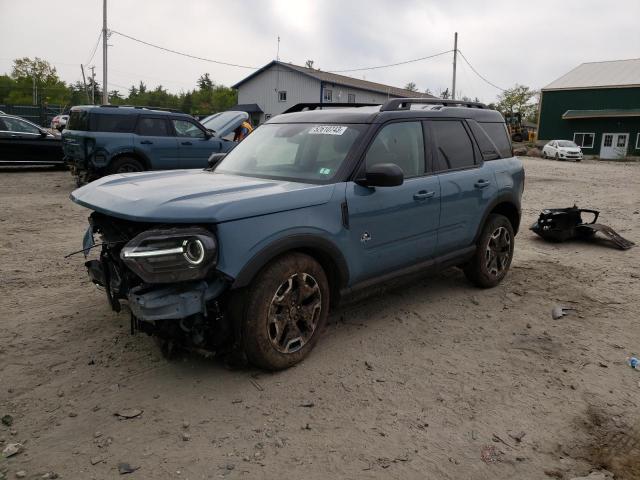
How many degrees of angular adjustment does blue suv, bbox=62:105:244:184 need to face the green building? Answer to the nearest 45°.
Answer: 0° — it already faces it

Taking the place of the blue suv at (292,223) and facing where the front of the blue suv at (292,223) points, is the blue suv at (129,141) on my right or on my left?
on my right

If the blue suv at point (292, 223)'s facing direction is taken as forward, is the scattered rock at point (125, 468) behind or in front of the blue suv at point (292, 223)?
in front

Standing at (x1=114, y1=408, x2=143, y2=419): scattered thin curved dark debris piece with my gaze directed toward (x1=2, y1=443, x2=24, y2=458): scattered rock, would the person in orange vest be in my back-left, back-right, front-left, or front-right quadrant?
back-right

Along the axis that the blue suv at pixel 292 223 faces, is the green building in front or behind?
behind

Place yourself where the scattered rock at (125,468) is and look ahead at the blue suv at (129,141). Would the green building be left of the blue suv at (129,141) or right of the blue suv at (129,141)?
right

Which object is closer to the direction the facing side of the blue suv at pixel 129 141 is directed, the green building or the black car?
the green building

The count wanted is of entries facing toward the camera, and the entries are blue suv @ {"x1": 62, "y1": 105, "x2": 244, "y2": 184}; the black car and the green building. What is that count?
1

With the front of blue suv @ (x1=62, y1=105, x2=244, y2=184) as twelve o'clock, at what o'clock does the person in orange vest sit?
The person in orange vest is roughly at 12 o'clock from the blue suv.

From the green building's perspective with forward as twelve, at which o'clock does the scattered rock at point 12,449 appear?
The scattered rock is roughly at 12 o'clock from the green building.

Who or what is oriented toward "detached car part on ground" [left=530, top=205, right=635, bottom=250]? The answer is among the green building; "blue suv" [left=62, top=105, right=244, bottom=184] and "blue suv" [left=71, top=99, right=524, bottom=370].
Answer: the green building

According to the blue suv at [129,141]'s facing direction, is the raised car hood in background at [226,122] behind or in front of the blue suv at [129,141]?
in front
